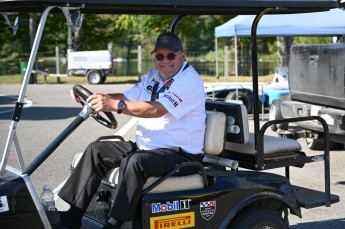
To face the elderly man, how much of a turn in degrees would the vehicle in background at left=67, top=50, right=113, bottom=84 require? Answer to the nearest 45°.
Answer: approximately 90° to its left

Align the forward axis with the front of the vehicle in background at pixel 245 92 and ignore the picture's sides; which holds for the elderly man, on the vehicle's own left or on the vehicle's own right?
on the vehicle's own left

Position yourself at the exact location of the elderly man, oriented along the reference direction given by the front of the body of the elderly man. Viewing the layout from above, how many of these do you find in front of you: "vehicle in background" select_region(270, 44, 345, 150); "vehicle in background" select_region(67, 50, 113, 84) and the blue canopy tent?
0

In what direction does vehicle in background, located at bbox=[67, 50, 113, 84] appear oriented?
to the viewer's left

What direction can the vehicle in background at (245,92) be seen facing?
to the viewer's left

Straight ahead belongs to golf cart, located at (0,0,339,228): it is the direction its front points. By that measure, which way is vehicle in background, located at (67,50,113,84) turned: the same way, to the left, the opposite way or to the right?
the same way

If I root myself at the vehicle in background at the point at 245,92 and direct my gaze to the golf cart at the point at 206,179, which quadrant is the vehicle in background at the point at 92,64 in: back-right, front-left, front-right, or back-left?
back-right

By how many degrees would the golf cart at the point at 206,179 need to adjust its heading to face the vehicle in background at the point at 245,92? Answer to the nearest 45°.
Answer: approximately 90° to its right

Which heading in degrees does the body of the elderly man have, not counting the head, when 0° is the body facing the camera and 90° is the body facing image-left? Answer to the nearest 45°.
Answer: approximately 45°

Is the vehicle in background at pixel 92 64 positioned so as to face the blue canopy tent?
no

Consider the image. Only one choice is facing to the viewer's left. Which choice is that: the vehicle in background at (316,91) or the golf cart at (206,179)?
the golf cart

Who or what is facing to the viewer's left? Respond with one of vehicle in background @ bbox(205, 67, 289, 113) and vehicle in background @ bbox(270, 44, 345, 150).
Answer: vehicle in background @ bbox(205, 67, 289, 113)

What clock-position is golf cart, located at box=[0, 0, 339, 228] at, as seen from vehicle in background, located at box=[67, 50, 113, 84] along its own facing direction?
The golf cart is roughly at 9 o'clock from the vehicle in background.

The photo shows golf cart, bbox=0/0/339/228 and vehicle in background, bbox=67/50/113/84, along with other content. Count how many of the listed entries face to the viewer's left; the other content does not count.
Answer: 2

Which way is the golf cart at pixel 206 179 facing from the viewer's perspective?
to the viewer's left

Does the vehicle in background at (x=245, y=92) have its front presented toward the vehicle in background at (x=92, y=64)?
no

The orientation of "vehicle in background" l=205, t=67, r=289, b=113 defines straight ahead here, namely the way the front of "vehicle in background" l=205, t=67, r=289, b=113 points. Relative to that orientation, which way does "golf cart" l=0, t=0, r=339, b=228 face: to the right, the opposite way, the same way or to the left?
the same way

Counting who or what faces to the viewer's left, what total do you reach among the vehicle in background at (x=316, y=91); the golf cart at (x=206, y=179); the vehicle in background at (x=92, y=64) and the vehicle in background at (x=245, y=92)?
3
